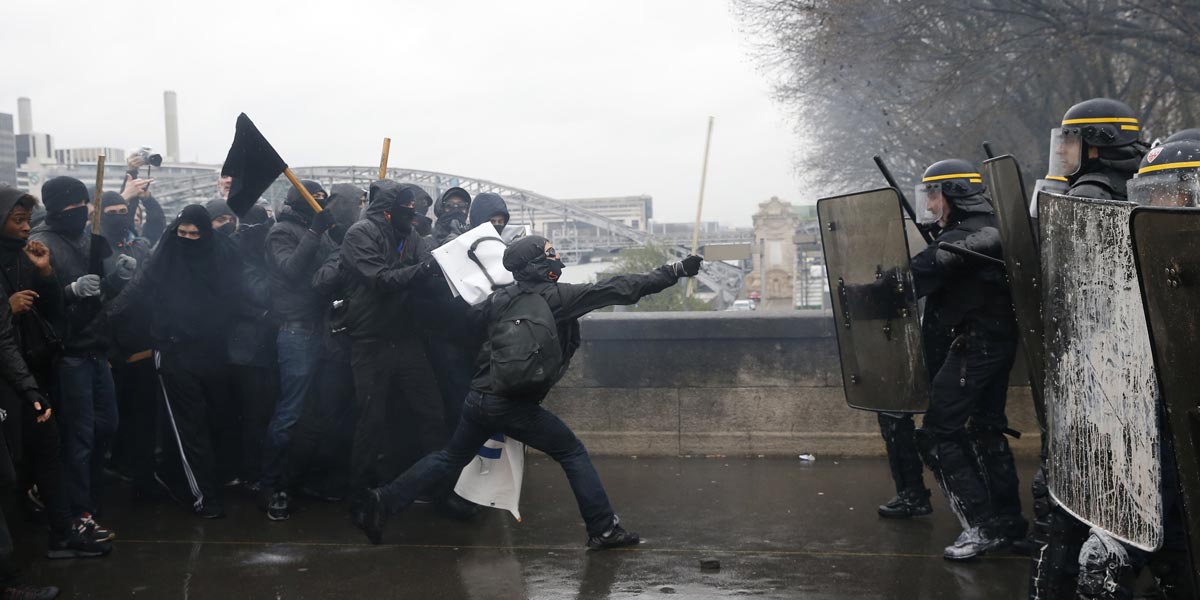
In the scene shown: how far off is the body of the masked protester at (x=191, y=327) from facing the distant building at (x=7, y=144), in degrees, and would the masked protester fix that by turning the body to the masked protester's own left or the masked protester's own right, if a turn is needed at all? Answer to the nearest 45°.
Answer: approximately 180°

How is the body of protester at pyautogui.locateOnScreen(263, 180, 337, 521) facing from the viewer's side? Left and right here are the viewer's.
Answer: facing to the right of the viewer

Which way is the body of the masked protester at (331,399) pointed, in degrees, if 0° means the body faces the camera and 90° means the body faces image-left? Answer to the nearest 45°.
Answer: approximately 270°

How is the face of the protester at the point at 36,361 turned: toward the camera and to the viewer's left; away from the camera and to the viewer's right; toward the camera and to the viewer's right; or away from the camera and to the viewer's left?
toward the camera and to the viewer's right

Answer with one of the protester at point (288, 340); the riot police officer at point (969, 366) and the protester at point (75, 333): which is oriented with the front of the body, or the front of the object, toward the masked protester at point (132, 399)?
the riot police officer

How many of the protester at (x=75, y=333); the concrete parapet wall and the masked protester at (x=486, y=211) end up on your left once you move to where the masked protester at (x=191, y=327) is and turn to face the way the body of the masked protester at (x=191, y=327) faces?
2

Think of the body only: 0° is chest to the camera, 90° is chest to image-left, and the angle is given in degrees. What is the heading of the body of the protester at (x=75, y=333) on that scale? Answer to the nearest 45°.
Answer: approximately 315°

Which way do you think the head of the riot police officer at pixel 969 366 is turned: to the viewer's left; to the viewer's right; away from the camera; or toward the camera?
to the viewer's left

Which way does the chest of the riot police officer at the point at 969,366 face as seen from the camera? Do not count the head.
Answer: to the viewer's left

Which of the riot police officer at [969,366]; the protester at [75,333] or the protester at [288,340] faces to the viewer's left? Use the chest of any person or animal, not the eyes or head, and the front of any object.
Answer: the riot police officer
